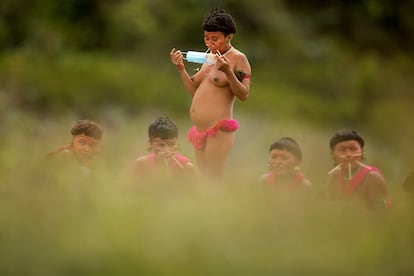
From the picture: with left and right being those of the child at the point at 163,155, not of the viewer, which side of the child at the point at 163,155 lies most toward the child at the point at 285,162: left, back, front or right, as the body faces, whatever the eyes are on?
left

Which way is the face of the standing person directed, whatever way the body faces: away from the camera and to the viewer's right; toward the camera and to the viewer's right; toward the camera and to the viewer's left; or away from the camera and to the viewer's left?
toward the camera and to the viewer's left

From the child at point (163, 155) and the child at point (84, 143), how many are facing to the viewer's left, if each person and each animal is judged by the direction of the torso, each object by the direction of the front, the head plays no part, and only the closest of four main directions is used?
0

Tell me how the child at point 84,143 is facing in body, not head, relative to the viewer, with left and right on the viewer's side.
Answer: facing the viewer and to the right of the viewer

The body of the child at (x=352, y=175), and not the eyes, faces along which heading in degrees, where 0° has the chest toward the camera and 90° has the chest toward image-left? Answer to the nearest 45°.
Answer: approximately 45°

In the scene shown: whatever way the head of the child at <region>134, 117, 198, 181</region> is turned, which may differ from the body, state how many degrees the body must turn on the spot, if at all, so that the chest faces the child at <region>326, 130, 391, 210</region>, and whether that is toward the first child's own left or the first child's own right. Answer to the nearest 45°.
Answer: approximately 90° to the first child's own left

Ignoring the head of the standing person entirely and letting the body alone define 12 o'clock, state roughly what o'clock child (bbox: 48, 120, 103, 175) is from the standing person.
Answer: The child is roughly at 1 o'clock from the standing person.

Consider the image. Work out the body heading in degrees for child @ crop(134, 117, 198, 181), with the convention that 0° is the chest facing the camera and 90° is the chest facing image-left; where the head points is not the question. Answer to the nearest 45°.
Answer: approximately 0°
